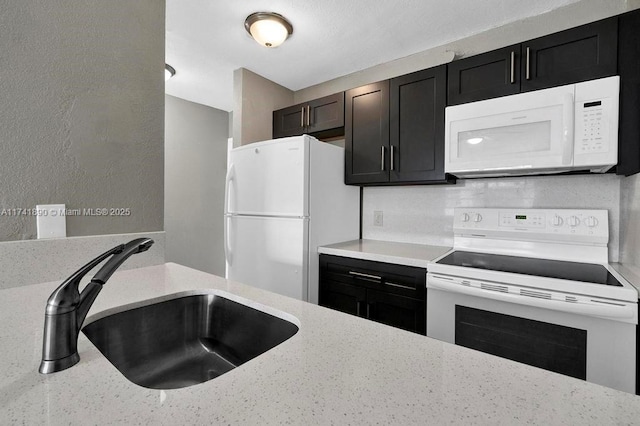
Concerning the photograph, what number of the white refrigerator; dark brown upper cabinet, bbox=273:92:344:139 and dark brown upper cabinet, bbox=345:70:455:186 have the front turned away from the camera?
0

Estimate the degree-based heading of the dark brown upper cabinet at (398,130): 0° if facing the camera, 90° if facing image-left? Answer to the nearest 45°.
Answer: approximately 45°

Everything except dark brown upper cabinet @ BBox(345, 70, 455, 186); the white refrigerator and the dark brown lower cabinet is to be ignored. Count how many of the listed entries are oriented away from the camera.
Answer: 0

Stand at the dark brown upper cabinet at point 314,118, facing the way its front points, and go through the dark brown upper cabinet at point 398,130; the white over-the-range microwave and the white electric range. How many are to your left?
3

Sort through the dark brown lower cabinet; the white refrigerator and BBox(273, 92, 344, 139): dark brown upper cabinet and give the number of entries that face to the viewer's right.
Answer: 0

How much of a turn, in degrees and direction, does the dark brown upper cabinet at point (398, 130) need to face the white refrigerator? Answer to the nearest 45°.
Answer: approximately 45° to its right

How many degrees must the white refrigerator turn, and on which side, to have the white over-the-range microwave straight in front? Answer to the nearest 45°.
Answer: approximately 90° to its left

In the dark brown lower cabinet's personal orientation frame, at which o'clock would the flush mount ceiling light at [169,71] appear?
The flush mount ceiling light is roughly at 2 o'clock from the dark brown lower cabinet.

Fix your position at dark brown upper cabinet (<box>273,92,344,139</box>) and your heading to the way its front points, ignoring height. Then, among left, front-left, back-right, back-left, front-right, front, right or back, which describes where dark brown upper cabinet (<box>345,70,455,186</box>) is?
left

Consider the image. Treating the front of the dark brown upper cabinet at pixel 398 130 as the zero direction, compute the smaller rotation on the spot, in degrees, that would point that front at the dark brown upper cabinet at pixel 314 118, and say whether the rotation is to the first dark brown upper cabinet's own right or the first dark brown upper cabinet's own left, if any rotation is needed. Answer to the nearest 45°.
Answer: approximately 45° to the first dark brown upper cabinet's own right

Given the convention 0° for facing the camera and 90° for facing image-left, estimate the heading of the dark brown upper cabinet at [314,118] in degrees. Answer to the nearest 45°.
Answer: approximately 45°

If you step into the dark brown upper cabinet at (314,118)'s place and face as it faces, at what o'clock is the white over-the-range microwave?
The white over-the-range microwave is roughly at 9 o'clock from the dark brown upper cabinet.

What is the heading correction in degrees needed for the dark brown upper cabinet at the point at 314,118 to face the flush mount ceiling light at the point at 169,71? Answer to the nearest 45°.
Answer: approximately 45° to its right

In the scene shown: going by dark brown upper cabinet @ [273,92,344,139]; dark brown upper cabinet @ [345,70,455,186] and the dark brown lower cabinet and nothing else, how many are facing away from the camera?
0

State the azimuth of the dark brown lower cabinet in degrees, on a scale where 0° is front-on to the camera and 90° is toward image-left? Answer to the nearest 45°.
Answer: approximately 45°

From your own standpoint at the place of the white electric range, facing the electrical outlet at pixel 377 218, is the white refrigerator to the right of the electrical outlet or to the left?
left
